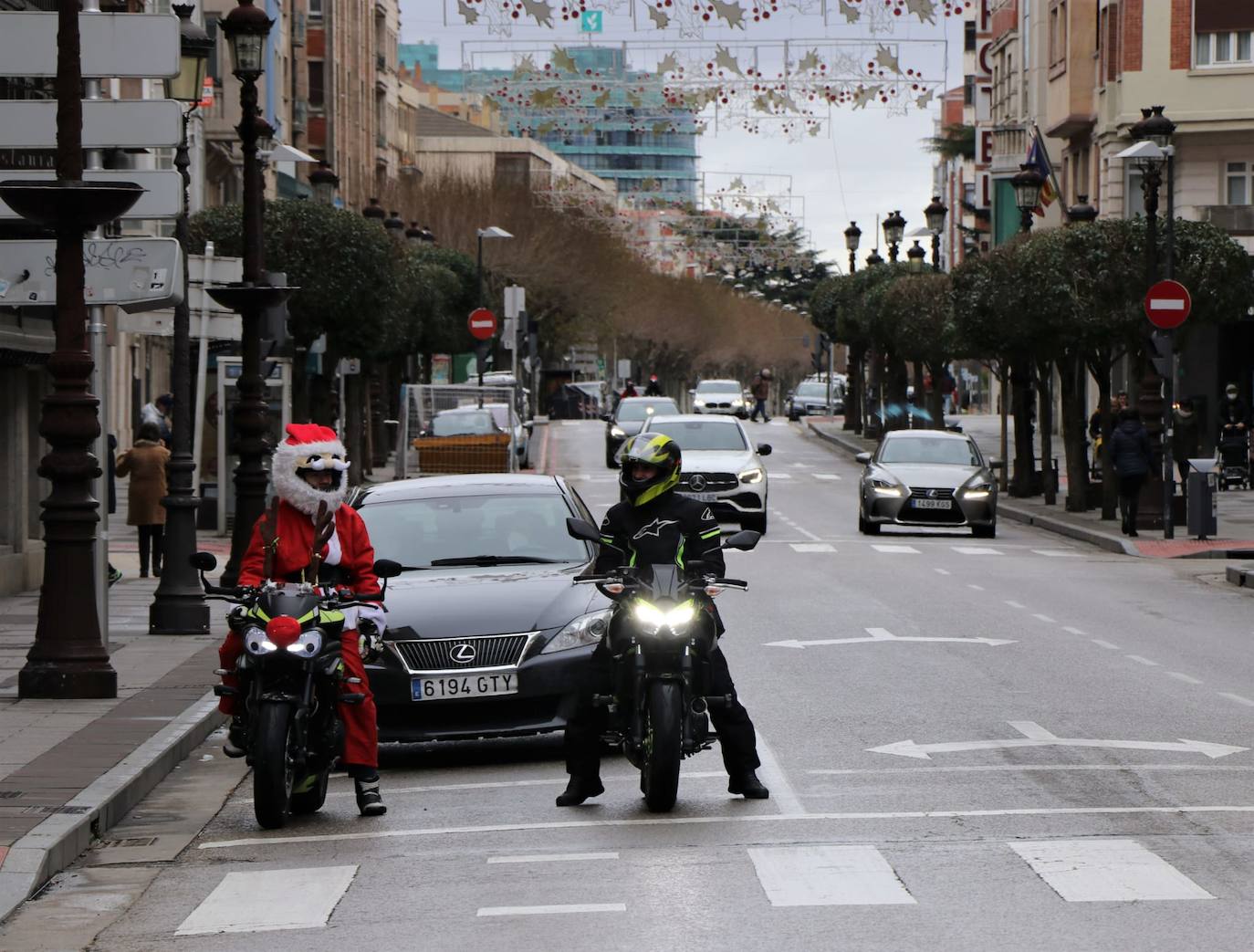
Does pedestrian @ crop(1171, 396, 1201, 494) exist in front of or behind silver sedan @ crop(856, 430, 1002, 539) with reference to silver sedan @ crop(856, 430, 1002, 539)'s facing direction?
behind

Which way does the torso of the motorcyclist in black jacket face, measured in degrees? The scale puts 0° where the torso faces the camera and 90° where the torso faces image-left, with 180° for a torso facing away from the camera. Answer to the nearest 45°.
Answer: approximately 0°

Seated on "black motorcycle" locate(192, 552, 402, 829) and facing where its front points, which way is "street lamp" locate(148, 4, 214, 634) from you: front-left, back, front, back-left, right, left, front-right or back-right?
back

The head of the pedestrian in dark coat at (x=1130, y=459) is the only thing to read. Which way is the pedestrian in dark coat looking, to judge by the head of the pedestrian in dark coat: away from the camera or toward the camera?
away from the camera

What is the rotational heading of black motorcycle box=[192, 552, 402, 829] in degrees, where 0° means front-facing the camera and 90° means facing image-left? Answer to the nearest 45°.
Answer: approximately 0°

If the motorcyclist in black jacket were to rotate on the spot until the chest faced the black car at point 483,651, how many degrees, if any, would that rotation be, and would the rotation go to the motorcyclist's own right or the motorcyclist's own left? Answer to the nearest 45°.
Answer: approximately 135° to the motorcyclist's own right

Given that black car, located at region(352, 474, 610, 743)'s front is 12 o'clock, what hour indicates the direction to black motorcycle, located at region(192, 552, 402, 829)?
The black motorcycle is roughly at 1 o'clock from the black car.

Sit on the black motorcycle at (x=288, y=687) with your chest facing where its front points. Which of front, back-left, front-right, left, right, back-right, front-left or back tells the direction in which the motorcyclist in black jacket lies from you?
left

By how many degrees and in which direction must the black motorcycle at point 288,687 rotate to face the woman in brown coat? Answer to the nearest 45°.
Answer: approximately 180°

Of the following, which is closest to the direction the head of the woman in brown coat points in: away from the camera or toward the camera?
away from the camera
